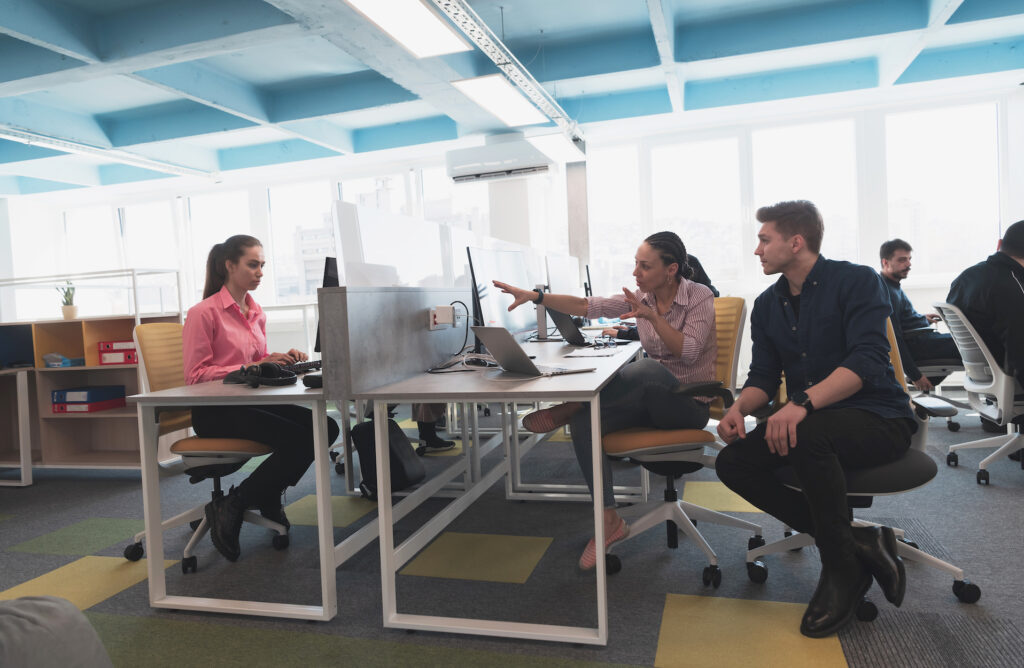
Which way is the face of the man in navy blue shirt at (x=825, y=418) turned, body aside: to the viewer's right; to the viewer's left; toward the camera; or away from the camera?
to the viewer's left

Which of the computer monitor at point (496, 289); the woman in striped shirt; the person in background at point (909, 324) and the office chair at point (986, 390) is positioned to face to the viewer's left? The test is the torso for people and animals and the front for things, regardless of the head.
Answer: the woman in striped shirt

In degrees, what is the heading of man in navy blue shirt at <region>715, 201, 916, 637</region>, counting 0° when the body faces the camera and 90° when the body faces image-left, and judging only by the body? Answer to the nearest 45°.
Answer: approximately 45°

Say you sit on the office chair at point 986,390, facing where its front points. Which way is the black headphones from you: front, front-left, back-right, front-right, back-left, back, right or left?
back

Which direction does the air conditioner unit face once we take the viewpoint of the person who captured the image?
facing the viewer

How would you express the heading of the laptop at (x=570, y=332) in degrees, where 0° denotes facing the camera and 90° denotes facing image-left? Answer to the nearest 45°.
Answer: approximately 315°

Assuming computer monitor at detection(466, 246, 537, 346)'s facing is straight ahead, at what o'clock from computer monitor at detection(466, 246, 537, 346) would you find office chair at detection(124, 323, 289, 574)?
The office chair is roughly at 4 o'clock from the computer monitor.

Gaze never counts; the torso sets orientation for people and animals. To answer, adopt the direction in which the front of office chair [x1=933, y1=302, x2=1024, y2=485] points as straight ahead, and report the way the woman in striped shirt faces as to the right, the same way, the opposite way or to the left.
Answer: the opposite way

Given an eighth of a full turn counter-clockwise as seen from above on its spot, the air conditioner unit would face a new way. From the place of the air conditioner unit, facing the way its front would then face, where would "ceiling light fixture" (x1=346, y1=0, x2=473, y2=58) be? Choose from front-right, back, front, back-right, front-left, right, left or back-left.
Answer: front-right

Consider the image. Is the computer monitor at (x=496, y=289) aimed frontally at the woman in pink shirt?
no

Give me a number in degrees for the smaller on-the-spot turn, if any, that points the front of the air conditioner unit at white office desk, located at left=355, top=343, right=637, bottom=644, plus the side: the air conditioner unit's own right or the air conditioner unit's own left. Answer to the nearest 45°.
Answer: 0° — it already faces it

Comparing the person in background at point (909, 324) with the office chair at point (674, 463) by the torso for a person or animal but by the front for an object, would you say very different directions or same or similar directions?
very different directions

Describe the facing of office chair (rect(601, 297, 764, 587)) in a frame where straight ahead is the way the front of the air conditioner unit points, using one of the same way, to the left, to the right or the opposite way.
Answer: to the right

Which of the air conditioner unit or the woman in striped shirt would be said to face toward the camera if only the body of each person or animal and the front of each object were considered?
the air conditioner unit

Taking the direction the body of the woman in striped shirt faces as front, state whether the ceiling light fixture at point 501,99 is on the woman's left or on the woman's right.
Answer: on the woman's right
